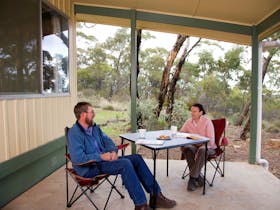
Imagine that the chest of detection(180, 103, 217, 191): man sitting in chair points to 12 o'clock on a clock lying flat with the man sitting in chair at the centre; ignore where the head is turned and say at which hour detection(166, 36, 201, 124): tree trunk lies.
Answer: The tree trunk is roughly at 4 o'clock from the man sitting in chair.

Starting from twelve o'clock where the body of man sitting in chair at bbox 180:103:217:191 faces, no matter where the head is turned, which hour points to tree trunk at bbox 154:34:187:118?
The tree trunk is roughly at 4 o'clock from the man sitting in chair.

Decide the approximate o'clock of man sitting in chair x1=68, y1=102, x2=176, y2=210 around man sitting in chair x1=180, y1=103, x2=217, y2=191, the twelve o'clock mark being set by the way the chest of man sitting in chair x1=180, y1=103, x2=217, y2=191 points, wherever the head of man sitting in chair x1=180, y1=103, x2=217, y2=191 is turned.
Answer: man sitting in chair x1=68, y1=102, x2=176, y2=210 is roughly at 12 o'clock from man sitting in chair x1=180, y1=103, x2=217, y2=191.

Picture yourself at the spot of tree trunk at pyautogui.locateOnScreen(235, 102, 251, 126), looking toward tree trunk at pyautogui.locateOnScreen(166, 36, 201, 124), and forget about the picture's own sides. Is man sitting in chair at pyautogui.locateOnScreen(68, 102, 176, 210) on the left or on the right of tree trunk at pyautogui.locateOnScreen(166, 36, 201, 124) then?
left

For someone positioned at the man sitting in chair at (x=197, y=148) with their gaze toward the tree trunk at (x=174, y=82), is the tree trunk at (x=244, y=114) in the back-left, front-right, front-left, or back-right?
front-right

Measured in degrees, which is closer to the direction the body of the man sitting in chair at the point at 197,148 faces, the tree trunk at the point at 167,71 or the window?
the window

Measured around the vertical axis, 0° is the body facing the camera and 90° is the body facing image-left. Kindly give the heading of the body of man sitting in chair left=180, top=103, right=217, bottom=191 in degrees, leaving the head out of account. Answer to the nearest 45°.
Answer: approximately 45°

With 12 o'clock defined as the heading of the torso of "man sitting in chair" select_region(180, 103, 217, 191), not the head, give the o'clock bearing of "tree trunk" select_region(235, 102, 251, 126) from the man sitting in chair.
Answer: The tree trunk is roughly at 5 o'clock from the man sitting in chair.

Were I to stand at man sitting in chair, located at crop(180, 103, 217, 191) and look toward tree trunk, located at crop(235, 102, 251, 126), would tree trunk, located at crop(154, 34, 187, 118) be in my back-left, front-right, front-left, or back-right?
front-left

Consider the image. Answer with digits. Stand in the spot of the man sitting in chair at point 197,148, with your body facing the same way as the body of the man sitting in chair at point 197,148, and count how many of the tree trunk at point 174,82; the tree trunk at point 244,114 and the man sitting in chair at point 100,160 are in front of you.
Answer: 1

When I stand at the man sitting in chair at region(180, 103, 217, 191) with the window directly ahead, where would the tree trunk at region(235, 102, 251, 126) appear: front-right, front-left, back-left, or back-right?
back-right

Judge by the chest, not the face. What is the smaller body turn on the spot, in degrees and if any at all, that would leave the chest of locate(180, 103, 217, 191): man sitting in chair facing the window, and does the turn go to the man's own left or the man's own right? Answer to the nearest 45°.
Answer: approximately 45° to the man's own right
